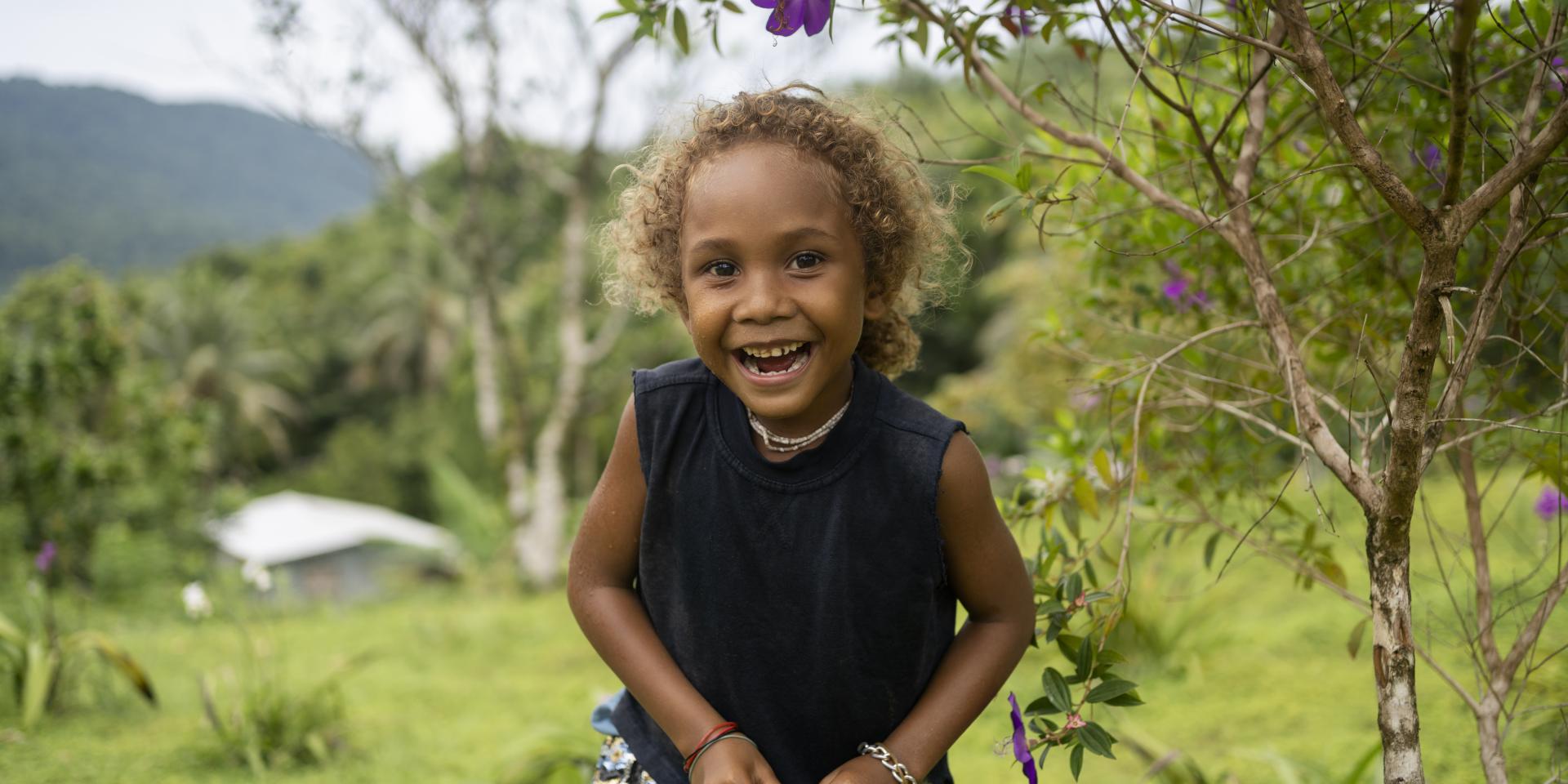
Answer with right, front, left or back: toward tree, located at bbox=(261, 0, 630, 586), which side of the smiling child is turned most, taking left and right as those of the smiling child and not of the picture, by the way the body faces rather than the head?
back

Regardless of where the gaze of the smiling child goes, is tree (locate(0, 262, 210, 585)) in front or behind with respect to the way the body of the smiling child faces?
behind

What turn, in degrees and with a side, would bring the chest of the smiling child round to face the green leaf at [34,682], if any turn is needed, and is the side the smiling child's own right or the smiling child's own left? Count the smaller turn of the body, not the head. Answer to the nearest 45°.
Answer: approximately 135° to the smiling child's own right

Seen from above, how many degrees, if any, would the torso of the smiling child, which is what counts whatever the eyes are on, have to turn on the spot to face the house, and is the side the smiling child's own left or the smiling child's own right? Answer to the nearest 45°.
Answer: approximately 180°

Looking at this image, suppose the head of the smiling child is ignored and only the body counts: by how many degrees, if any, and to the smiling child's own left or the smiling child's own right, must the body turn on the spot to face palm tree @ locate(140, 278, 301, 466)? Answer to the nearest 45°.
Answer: approximately 135° to the smiling child's own right

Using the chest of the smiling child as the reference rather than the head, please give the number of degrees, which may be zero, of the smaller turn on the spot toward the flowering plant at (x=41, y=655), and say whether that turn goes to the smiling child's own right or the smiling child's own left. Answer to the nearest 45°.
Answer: approximately 135° to the smiling child's own right

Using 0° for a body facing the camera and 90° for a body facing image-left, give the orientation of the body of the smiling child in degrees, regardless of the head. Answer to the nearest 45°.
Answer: approximately 0°
